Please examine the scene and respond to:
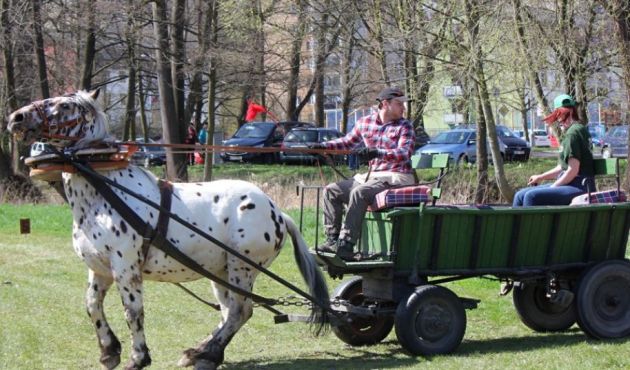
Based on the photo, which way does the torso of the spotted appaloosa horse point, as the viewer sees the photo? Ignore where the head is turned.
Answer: to the viewer's left

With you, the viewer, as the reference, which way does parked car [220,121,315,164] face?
facing the viewer and to the left of the viewer

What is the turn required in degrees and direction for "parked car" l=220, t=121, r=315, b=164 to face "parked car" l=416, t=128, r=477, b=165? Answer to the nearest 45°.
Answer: approximately 135° to its left

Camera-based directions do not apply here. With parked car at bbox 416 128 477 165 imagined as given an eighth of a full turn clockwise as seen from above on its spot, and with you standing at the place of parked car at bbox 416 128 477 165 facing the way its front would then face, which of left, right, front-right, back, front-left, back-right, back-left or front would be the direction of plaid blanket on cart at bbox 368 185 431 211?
left

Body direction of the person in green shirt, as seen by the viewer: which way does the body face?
to the viewer's left

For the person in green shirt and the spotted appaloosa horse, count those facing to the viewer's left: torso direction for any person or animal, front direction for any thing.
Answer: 2

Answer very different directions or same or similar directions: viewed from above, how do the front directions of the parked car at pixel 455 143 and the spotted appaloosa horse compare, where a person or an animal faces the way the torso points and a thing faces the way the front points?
same or similar directions

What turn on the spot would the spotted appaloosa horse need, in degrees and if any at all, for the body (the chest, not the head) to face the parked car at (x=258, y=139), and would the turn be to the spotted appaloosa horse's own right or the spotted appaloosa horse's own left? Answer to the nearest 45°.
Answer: approximately 90° to the spotted appaloosa horse's own right

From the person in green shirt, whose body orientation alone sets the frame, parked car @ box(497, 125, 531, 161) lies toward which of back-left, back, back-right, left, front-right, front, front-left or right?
right

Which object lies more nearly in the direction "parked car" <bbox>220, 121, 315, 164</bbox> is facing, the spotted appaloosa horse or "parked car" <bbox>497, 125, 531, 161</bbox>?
the spotted appaloosa horse

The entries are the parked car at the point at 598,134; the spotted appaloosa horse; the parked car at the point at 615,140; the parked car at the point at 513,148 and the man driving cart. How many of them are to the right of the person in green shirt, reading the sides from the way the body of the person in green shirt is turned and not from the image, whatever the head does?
3
